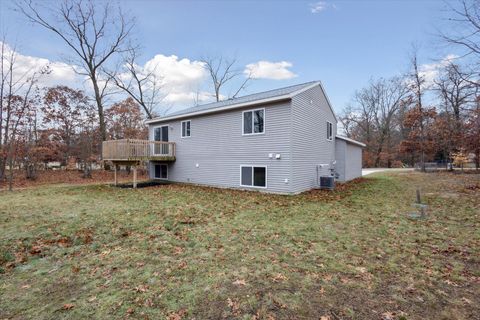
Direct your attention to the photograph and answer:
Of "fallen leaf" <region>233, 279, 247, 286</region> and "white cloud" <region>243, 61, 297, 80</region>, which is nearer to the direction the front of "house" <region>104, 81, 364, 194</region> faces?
the white cloud

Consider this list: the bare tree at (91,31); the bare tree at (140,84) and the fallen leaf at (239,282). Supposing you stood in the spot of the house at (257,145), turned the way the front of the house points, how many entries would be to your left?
2

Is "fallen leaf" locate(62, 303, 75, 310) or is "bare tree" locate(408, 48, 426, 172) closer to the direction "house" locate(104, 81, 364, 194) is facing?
the bare tree

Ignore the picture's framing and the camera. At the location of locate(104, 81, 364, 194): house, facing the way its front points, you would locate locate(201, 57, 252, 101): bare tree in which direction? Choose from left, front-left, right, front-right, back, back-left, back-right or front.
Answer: front-left

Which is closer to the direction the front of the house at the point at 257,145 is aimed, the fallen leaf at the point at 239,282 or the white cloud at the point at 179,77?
the white cloud

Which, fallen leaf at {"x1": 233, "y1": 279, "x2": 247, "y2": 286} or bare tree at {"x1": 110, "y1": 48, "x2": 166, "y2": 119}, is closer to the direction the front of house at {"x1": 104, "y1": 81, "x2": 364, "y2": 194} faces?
the bare tree

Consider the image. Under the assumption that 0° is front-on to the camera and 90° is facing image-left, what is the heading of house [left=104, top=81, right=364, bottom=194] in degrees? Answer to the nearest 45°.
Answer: approximately 225°

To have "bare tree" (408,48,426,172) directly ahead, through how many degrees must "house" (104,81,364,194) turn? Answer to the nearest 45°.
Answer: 0° — it already faces it

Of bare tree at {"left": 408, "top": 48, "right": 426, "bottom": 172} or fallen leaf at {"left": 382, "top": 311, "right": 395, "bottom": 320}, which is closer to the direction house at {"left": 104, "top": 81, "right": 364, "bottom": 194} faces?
the bare tree

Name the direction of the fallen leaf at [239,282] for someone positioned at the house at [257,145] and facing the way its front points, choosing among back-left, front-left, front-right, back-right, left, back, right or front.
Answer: back-right

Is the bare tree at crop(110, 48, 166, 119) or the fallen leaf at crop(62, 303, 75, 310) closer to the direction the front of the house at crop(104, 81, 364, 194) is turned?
the bare tree

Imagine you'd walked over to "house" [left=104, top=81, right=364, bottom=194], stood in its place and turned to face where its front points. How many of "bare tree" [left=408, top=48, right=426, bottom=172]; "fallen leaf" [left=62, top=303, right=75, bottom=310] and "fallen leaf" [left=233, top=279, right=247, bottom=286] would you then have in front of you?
1

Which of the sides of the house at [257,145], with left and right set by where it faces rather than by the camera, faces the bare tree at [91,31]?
left

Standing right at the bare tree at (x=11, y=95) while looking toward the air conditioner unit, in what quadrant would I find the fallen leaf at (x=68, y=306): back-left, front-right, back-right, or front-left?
front-right

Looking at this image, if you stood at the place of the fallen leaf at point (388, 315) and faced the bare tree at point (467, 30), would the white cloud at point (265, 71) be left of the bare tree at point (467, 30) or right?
left

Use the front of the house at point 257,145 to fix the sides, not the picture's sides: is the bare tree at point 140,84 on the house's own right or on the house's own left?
on the house's own left

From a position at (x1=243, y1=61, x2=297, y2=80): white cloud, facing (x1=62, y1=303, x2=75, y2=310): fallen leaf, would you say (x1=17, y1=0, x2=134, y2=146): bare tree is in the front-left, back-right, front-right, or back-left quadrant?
front-right

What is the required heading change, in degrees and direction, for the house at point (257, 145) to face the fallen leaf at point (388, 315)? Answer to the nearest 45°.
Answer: approximately 135° to its right
